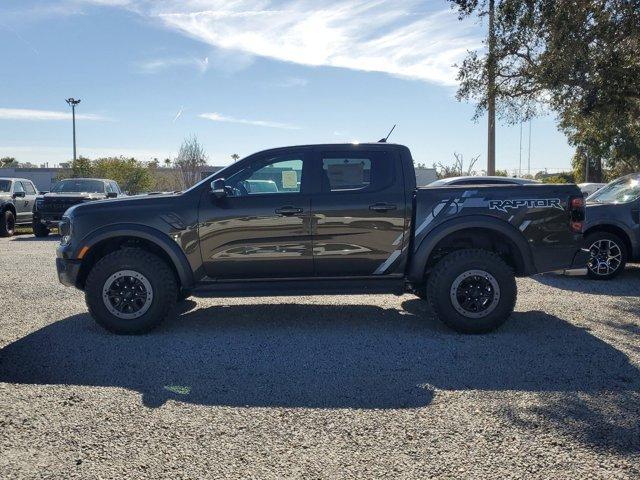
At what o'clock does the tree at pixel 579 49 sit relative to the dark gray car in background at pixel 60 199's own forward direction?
The tree is roughly at 9 o'clock from the dark gray car in background.

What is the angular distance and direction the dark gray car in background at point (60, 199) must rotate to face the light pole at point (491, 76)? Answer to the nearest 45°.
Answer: approximately 90° to its left

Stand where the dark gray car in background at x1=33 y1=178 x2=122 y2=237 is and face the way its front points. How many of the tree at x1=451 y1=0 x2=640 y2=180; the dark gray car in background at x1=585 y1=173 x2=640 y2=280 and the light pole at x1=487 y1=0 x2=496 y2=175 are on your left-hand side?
3

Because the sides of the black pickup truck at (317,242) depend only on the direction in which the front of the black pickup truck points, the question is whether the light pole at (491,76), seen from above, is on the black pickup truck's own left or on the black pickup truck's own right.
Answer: on the black pickup truck's own right

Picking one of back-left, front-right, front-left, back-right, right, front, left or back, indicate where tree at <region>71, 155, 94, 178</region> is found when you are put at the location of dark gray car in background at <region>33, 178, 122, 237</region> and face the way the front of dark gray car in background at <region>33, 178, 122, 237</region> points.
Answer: back-right

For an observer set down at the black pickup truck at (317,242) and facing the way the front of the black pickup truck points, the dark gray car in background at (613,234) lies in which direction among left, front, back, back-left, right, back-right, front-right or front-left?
back-right

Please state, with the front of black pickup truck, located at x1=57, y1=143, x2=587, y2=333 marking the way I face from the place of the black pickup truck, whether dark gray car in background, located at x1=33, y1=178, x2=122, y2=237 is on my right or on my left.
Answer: on my right

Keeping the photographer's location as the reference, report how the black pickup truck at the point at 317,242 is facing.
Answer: facing to the left of the viewer

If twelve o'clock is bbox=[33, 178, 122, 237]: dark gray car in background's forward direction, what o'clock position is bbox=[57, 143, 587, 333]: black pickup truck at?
The black pickup truck is roughly at 10 o'clock from the dark gray car in background.

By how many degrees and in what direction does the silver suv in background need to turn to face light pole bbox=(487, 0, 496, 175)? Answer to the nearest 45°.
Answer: approximately 90° to its left
